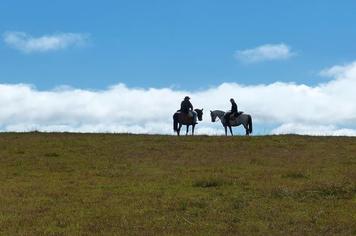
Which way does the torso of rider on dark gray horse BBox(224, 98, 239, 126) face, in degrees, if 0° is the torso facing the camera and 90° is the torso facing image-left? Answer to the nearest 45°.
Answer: approximately 90°

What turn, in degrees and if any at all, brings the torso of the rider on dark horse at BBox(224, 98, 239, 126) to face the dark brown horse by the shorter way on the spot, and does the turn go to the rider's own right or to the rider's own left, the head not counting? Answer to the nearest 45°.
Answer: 0° — they already face it

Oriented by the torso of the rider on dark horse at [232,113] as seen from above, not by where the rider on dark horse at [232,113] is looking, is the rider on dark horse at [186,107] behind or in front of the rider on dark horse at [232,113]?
in front
